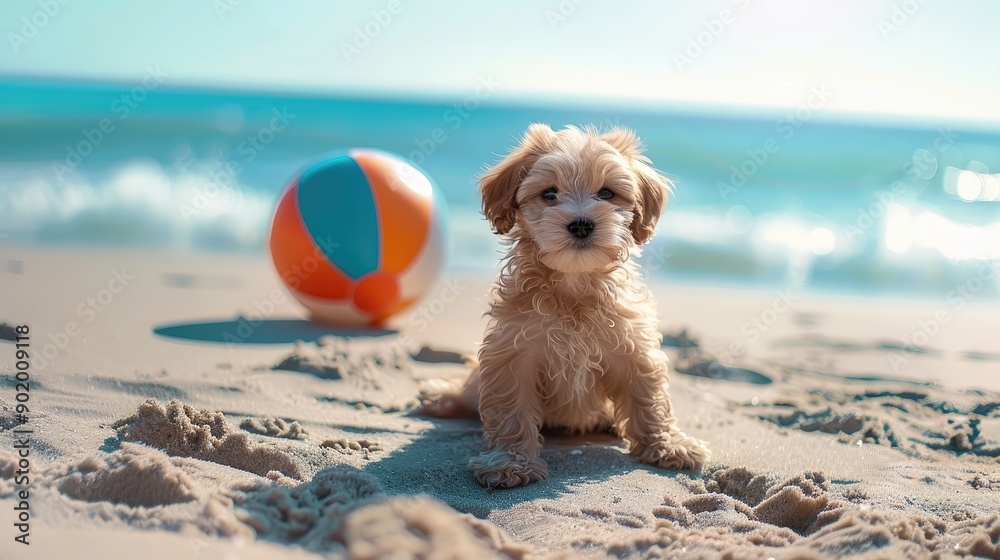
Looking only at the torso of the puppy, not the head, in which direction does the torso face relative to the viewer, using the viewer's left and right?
facing the viewer

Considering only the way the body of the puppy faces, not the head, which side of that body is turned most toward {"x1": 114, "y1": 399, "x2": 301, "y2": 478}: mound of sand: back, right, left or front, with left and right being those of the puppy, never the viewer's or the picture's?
right

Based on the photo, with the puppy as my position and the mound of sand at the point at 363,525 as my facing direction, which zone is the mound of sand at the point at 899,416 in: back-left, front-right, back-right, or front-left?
back-left

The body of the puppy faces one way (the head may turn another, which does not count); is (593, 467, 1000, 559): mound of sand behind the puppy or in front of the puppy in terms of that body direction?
in front

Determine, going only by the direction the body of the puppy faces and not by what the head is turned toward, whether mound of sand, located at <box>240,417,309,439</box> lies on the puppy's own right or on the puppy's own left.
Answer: on the puppy's own right

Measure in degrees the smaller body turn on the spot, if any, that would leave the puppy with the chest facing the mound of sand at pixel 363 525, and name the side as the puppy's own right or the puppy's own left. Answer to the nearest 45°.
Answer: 0° — it already faces it

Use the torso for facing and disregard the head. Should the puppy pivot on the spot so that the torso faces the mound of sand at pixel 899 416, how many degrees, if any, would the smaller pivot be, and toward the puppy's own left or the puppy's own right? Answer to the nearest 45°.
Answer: approximately 135° to the puppy's own left

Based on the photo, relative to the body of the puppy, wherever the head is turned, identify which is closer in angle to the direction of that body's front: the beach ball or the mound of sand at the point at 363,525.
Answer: the mound of sand

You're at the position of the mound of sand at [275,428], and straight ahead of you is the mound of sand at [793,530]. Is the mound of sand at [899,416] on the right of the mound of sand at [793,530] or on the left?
left

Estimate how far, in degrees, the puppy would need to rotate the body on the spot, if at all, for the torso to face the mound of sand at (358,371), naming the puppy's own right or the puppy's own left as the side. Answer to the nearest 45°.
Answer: approximately 135° to the puppy's own right
